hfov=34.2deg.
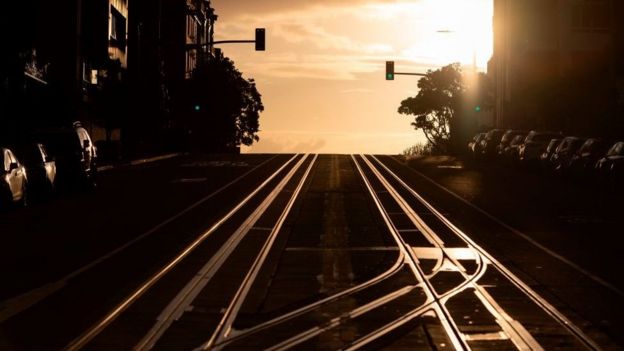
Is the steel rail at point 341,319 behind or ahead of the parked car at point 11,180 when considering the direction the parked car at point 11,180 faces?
ahead

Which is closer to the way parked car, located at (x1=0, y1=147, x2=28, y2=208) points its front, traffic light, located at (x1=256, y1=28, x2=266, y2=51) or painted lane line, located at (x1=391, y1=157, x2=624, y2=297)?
the painted lane line

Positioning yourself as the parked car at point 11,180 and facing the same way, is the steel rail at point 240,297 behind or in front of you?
in front

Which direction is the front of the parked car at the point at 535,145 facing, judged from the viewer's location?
facing away from the viewer and to the right of the viewer

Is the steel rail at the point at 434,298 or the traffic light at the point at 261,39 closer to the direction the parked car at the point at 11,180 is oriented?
the steel rail

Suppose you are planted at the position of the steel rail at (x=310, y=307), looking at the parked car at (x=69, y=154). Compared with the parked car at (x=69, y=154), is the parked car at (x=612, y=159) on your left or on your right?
right

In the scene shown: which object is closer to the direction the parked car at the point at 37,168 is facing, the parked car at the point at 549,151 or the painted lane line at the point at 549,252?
the painted lane line

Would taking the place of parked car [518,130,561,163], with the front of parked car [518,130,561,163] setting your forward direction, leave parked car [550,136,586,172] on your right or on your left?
on your right
